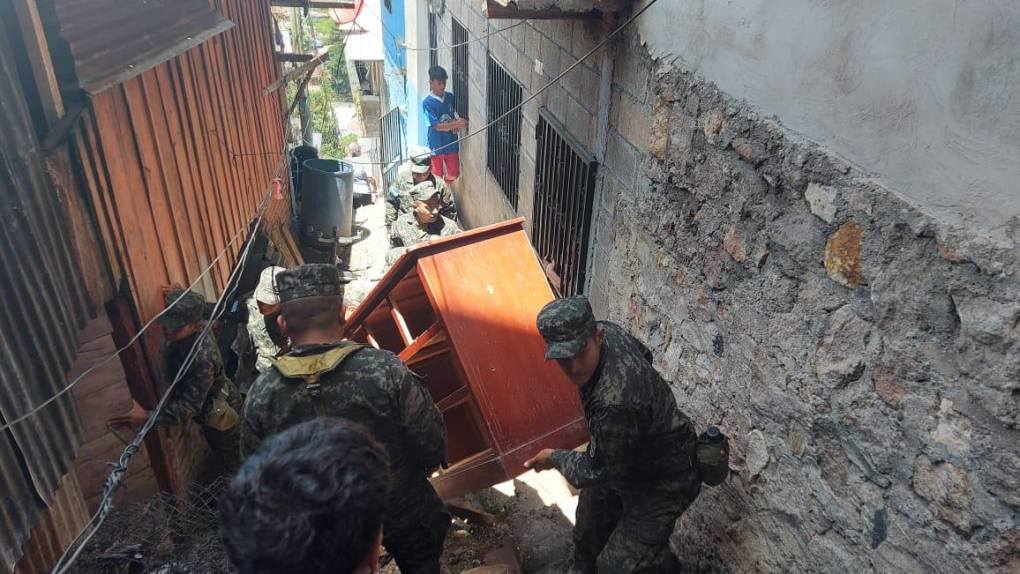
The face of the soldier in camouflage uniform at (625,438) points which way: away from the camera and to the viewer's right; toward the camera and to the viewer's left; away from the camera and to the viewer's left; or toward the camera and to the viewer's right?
toward the camera and to the viewer's left

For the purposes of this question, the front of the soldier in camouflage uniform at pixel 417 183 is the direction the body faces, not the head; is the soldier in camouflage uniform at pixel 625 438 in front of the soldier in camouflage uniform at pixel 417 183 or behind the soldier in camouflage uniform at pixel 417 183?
in front

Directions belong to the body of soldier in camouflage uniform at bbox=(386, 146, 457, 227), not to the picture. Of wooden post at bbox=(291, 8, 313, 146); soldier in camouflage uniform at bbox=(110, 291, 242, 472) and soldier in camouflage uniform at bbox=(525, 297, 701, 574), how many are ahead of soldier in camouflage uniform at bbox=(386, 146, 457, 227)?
2

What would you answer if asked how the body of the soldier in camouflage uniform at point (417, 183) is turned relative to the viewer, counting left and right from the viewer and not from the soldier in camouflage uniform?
facing the viewer

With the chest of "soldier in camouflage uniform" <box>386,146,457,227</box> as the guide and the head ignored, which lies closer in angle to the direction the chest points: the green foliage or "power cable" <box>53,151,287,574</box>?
the power cable

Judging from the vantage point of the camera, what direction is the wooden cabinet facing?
facing the viewer and to the left of the viewer

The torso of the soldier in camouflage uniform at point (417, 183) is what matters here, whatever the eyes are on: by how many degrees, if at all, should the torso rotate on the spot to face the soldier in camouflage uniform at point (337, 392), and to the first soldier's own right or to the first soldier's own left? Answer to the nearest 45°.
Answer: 0° — they already face them

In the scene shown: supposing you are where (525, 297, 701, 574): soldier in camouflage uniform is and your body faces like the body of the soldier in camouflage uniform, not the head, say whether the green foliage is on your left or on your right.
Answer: on your right

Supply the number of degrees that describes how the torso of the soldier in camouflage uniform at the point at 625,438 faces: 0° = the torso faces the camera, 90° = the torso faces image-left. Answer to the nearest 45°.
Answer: approximately 90°

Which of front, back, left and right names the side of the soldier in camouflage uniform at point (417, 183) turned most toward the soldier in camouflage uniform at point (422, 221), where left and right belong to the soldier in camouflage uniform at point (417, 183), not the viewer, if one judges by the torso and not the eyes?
front

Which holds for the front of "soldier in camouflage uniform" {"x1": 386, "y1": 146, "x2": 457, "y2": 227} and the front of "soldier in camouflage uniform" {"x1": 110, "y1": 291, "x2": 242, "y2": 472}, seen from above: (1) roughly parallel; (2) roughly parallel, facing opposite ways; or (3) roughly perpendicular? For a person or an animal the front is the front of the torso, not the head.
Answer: roughly perpendicular

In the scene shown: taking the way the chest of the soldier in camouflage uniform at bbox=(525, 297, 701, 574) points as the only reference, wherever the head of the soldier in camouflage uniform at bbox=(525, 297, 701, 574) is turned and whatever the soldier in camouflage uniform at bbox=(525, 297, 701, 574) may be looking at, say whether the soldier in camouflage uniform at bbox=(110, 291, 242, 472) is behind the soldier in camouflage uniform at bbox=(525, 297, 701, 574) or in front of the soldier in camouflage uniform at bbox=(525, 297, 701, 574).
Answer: in front
